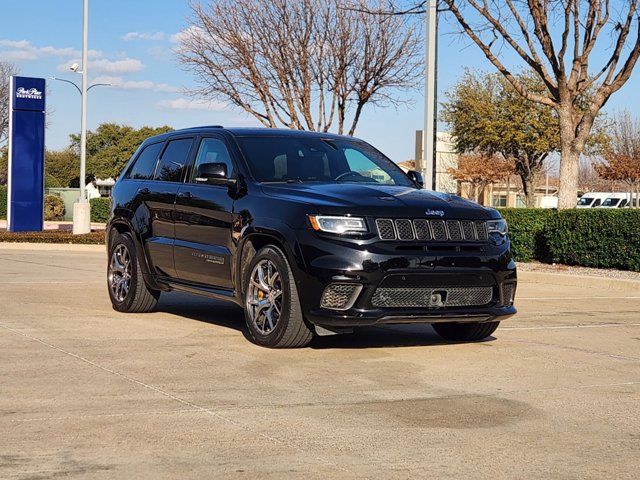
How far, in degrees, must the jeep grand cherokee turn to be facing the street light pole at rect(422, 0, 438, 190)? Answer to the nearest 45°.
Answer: approximately 135° to its left

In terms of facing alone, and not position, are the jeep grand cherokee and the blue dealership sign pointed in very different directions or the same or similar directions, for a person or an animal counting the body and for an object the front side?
same or similar directions

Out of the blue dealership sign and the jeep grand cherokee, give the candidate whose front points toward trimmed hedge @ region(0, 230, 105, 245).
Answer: the blue dealership sign

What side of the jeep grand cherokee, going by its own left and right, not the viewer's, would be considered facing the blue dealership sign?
back

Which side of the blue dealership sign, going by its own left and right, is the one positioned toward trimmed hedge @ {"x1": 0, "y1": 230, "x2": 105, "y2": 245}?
front

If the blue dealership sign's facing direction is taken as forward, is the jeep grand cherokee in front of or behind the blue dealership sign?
in front

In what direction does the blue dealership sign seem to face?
toward the camera

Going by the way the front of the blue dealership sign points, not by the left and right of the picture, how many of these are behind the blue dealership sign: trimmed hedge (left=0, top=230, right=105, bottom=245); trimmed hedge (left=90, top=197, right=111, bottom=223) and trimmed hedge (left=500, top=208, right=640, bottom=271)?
1

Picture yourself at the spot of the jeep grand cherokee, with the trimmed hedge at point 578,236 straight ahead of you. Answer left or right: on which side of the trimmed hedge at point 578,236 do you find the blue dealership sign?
left

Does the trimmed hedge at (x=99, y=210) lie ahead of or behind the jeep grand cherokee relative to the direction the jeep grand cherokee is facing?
behind

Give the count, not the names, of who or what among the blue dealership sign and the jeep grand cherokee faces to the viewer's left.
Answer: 0

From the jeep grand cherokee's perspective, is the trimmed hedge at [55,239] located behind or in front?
behind

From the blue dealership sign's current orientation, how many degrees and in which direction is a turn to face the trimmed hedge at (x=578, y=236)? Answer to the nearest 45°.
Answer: approximately 45° to its left

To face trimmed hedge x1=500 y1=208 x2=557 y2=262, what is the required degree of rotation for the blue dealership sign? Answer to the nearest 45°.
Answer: approximately 45° to its left
